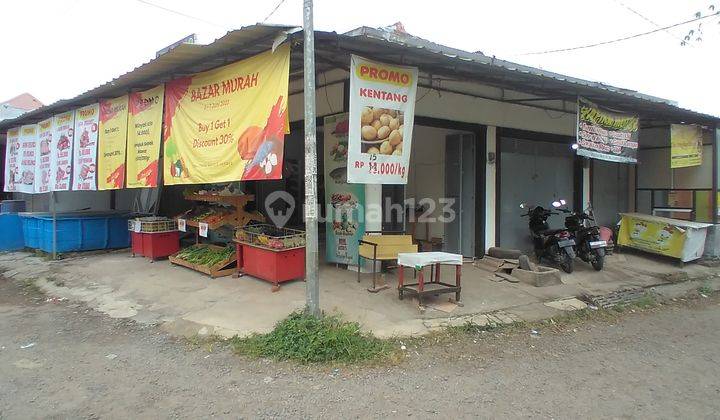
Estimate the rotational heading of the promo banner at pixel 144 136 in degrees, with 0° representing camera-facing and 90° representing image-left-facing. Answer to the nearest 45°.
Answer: approximately 45°

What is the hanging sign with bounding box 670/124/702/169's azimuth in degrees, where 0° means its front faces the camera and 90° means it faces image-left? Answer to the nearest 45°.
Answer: approximately 315°

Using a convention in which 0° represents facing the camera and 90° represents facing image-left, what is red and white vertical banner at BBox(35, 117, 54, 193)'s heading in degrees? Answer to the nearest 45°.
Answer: approximately 45°

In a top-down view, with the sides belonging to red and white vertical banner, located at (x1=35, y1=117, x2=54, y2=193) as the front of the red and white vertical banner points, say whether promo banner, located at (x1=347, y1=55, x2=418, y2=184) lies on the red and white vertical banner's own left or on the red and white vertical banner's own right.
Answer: on the red and white vertical banner's own left

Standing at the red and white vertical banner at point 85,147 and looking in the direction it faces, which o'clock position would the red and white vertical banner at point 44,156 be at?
the red and white vertical banner at point 44,156 is roughly at 4 o'clock from the red and white vertical banner at point 85,147.

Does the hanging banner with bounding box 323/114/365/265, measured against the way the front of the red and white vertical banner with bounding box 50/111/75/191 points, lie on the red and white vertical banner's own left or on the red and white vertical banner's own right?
on the red and white vertical banner's own left

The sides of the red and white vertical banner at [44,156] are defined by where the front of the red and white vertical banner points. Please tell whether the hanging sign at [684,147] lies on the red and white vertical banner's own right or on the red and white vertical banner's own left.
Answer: on the red and white vertical banner's own left

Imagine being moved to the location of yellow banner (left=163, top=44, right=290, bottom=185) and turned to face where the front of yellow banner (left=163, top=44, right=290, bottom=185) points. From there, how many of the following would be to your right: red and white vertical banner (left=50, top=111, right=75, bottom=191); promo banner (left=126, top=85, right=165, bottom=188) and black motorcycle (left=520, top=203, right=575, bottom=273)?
2

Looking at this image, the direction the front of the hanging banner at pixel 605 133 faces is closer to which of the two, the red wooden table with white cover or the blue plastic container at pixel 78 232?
the red wooden table with white cover

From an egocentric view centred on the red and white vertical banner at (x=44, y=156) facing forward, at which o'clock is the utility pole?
The utility pole is roughly at 10 o'clock from the red and white vertical banner.
